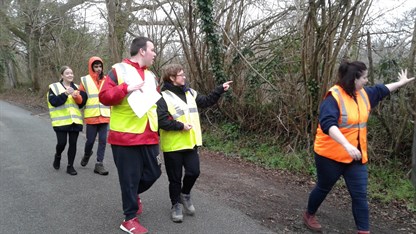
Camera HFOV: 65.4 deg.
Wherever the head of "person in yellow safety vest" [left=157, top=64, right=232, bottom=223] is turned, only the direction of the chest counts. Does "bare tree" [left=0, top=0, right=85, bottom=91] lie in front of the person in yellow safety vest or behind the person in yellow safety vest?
behind

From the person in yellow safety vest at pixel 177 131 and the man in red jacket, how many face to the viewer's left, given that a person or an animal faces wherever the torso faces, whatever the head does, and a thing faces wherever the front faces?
0

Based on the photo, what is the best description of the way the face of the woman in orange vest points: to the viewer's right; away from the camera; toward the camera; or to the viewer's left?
to the viewer's right

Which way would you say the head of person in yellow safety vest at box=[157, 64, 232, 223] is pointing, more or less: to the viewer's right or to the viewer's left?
to the viewer's right

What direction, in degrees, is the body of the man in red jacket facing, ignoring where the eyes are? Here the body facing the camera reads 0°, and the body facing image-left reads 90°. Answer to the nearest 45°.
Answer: approximately 315°

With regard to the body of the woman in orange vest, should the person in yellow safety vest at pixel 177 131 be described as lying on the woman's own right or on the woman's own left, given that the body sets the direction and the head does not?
on the woman's own right

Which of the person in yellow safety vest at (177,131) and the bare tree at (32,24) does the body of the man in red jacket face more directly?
the person in yellow safety vest

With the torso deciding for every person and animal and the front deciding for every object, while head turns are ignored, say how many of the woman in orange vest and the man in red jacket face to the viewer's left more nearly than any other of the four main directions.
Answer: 0

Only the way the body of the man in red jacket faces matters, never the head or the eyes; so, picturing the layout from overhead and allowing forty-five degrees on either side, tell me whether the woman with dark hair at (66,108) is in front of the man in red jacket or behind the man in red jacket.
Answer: behind

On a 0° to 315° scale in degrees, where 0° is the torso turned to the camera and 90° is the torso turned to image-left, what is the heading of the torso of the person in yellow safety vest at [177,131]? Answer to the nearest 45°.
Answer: approximately 315°

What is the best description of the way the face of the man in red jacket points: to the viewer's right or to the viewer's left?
to the viewer's right
